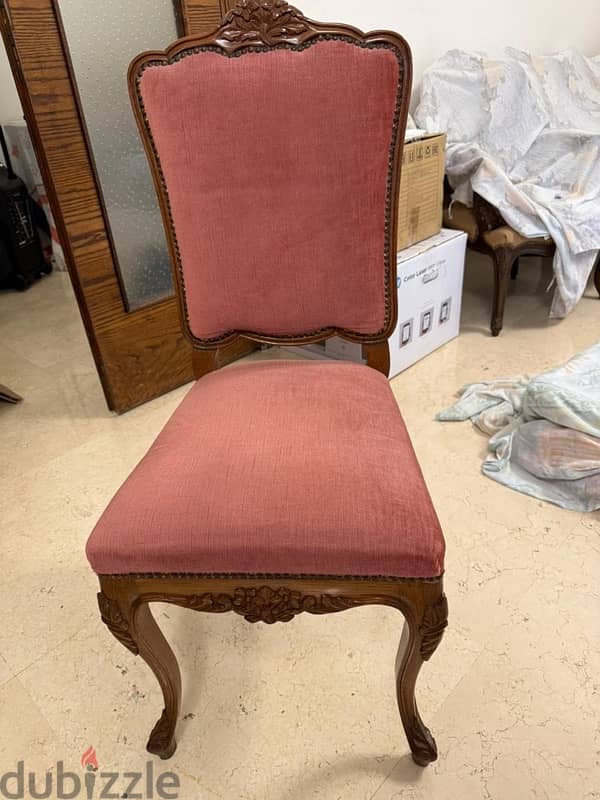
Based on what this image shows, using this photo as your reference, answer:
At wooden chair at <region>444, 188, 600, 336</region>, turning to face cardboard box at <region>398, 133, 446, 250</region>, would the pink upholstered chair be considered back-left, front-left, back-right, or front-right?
front-left

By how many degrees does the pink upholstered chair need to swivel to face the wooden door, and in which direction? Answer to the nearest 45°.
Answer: approximately 135° to its right

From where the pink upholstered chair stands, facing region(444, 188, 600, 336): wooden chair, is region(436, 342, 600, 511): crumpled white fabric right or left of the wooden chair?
right

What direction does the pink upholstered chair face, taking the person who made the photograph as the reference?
facing the viewer

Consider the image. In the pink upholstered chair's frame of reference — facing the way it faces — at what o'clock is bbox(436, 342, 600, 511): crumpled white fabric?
The crumpled white fabric is roughly at 8 o'clock from the pink upholstered chair.

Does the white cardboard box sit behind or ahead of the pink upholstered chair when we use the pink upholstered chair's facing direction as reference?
behind

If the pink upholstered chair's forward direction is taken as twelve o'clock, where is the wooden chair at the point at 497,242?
The wooden chair is roughly at 7 o'clock from the pink upholstered chair.

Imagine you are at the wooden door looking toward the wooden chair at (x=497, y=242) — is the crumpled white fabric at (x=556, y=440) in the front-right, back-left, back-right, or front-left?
front-right

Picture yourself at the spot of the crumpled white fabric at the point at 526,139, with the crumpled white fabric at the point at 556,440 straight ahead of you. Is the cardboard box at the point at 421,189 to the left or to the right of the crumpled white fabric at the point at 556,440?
right

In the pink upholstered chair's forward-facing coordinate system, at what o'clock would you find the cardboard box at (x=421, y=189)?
The cardboard box is roughly at 7 o'clock from the pink upholstered chair.

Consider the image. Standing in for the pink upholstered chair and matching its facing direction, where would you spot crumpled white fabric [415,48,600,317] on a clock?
The crumpled white fabric is roughly at 7 o'clock from the pink upholstered chair.

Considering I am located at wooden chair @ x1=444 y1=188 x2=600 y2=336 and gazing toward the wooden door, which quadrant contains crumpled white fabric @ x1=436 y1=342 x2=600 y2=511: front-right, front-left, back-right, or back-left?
front-left
